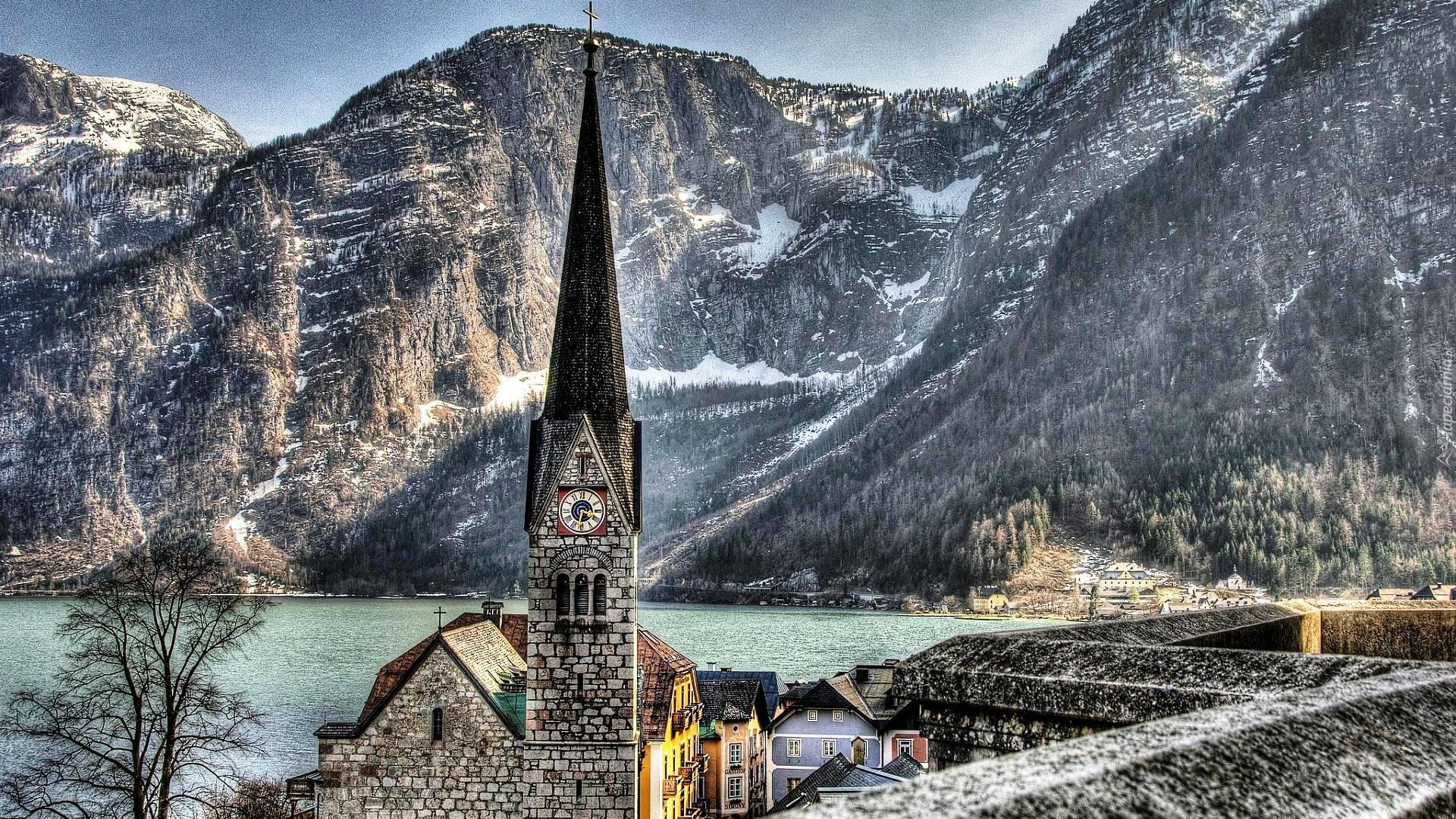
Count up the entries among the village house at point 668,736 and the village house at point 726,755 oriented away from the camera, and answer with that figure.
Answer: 0

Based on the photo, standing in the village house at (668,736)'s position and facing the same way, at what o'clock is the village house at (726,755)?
the village house at (726,755) is roughly at 8 o'clock from the village house at (668,736).

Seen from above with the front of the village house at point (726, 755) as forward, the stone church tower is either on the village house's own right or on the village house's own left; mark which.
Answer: on the village house's own right

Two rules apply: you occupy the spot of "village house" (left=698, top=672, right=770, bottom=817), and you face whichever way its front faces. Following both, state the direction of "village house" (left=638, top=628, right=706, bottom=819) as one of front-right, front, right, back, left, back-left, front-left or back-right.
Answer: front-right

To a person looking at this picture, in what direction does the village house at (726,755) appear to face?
facing the viewer and to the right of the viewer

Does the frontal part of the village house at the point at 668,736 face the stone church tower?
no
